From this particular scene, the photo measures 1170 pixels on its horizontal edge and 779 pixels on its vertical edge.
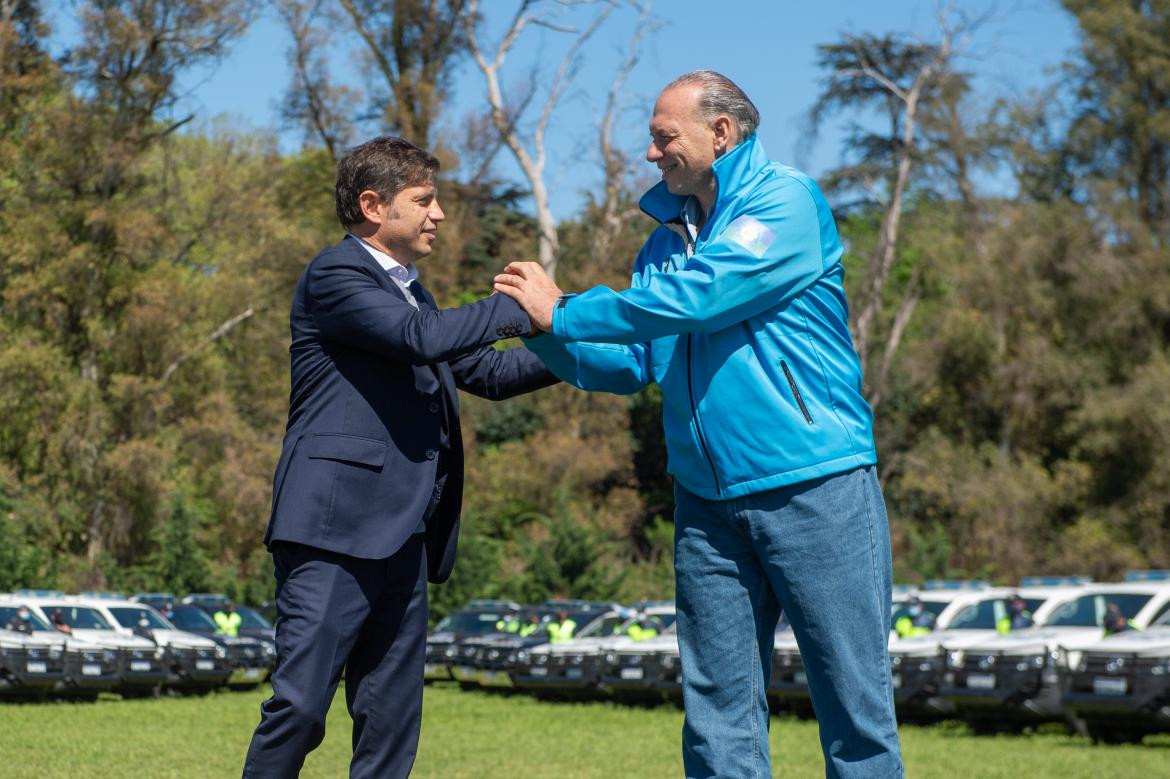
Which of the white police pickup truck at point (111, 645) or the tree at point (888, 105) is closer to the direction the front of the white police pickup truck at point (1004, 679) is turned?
the white police pickup truck

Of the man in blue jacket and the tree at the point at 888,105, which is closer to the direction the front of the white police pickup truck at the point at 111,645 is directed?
the man in blue jacket

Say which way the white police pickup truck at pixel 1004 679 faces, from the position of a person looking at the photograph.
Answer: facing the viewer and to the left of the viewer

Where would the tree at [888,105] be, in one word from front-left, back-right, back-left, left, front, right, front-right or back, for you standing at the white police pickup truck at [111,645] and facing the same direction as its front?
left

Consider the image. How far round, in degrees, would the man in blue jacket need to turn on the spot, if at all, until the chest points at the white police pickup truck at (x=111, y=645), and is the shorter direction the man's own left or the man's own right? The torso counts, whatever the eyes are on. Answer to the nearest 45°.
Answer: approximately 90° to the man's own right

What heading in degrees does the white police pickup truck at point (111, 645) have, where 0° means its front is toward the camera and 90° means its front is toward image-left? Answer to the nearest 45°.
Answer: approximately 315°

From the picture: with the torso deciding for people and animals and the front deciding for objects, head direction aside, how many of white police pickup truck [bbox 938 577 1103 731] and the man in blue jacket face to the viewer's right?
0

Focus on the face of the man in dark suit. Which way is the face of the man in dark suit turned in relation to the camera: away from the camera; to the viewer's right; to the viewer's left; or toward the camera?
to the viewer's right

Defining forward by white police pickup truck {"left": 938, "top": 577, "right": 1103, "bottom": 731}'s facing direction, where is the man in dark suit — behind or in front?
in front

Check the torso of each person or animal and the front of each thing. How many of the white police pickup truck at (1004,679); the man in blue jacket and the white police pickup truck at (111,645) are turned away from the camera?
0

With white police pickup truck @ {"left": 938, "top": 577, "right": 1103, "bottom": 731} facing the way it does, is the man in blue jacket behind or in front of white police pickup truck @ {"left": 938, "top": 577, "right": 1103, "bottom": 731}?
in front
